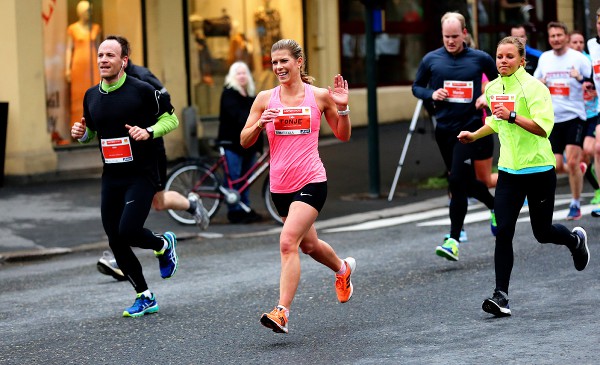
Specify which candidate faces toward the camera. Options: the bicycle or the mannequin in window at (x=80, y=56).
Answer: the mannequin in window

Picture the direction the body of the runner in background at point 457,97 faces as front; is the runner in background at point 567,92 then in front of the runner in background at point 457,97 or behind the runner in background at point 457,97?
behind

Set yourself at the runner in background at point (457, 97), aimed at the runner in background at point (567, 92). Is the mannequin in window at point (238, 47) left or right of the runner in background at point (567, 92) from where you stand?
left

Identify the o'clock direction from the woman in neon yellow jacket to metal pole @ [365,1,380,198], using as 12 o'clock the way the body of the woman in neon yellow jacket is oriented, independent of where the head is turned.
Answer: The metal pole is roughly at 4 o'clock from the woman in neon yellow jacket.

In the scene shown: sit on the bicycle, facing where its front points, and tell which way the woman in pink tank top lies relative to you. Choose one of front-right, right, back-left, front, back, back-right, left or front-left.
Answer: right

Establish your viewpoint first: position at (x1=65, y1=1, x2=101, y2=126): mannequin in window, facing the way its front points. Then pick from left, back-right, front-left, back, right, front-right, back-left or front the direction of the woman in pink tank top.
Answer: front

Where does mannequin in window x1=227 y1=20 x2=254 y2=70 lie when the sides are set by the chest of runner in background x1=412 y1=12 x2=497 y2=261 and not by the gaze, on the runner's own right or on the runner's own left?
on the runner's own right

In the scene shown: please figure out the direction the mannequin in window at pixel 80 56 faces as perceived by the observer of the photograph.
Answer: facing the viewer

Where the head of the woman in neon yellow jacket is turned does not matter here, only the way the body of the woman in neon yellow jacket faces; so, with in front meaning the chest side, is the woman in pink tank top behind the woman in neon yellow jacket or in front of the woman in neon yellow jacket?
in front

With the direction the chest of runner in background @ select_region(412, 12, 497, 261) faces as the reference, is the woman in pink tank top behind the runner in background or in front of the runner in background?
in front

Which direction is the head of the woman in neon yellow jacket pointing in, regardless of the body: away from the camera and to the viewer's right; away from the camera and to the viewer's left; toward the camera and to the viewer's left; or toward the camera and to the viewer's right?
toward the camera and to the viewer's left

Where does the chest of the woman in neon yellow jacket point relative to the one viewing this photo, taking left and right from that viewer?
facing the viewer and to the left of the viewer

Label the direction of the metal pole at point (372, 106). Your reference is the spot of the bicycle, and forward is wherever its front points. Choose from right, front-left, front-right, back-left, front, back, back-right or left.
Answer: front-left

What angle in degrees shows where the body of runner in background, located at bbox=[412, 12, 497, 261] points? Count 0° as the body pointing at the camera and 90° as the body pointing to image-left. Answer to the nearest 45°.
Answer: approximately 45°
